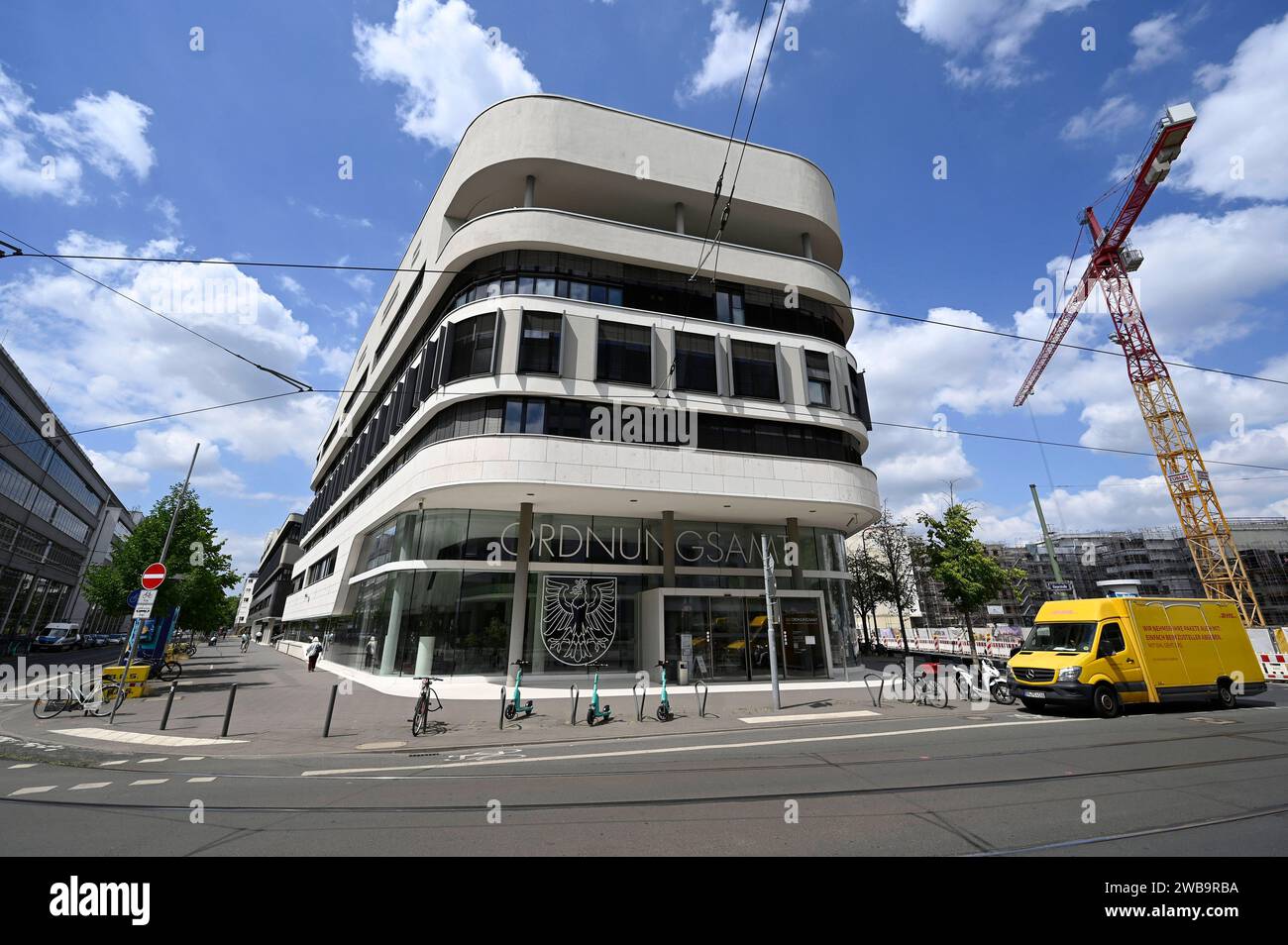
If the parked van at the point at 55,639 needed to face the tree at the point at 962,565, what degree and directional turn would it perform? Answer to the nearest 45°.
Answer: approximately 90° to its left

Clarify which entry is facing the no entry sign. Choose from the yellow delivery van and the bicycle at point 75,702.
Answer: the yellow delivery van

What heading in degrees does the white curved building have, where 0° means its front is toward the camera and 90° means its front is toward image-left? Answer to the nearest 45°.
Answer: approximately 0°

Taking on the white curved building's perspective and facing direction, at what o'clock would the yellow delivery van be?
The yellow delivery van is roughly at 10 o'clock from the white curved building.

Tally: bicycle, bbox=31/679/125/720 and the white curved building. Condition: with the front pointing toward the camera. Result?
1

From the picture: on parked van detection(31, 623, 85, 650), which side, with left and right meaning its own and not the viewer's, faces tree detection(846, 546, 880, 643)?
left

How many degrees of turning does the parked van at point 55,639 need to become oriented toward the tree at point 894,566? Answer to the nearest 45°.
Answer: approximately 90° to its left

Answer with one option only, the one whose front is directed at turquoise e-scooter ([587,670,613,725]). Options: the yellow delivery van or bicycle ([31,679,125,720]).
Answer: the yellow delivery van

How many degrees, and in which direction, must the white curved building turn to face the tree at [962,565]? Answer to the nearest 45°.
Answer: approximately 90° to its left

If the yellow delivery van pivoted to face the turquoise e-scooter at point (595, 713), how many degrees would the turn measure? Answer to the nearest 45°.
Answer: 0° — it already faces it

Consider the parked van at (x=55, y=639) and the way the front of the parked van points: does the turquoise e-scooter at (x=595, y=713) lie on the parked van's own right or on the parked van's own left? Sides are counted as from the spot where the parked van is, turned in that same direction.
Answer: on the parked van's own left

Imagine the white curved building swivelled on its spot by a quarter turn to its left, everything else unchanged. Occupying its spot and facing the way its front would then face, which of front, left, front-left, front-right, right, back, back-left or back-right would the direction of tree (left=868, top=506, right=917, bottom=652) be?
front-left

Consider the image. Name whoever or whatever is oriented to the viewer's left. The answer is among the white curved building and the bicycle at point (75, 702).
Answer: the bicycle

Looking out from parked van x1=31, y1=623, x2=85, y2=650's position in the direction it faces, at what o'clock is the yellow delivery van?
The yellow delivery van is roughly at 10 o'clock from the parked van.

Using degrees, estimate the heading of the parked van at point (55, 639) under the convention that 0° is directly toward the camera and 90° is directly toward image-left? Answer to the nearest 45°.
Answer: approximately 45°
